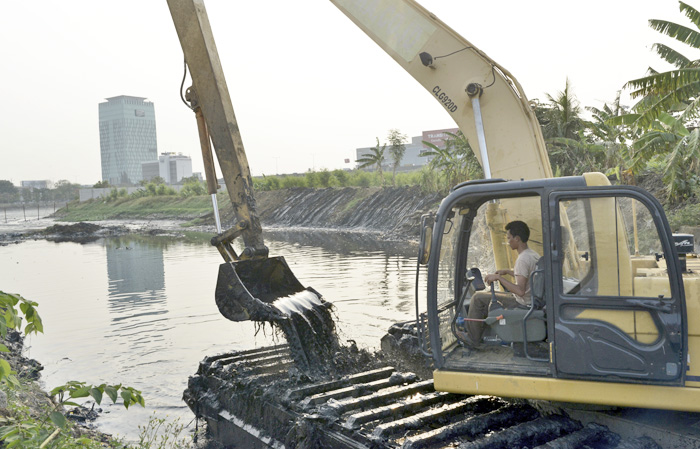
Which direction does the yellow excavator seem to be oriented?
to the viewer's left

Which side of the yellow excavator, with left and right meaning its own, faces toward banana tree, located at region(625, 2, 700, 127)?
right

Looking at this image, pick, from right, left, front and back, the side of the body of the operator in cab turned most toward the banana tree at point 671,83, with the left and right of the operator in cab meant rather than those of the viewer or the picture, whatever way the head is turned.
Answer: right

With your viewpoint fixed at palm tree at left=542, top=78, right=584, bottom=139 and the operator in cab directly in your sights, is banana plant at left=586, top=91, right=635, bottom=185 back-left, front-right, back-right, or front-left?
front-left

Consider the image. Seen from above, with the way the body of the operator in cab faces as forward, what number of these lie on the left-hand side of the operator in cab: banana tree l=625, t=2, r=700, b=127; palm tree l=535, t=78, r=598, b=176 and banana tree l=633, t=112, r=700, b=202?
0

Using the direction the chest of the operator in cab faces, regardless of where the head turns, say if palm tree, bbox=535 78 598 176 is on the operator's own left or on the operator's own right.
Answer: on the operator's own right

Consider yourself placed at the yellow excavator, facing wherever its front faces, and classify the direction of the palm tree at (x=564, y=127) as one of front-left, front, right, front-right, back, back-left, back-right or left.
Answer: right

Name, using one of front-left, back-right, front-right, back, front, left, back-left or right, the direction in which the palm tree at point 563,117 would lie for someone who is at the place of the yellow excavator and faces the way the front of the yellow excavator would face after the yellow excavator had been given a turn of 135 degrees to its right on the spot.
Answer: front-left

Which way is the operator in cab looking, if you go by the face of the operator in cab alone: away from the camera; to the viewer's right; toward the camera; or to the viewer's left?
to the viewer's left

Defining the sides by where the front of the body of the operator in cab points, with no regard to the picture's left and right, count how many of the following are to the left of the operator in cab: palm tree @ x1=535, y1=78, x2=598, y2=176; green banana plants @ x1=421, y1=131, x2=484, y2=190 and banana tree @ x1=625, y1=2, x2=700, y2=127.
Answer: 0

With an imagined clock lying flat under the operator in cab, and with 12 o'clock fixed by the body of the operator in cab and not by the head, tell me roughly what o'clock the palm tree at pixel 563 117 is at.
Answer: The palm tree is roughly at 3 o'clock from the operator in cab.

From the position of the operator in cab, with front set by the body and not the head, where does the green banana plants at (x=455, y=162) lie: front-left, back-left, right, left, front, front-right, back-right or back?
right

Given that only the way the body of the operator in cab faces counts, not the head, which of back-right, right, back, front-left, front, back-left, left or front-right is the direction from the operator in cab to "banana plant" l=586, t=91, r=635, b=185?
right

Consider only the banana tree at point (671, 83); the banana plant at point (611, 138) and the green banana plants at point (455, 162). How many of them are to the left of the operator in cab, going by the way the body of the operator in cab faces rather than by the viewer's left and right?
0

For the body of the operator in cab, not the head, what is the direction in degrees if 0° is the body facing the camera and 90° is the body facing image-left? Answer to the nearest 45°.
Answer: approximately 90°

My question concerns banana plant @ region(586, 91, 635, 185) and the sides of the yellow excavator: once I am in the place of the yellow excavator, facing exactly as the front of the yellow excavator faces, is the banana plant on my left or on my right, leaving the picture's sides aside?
on my right

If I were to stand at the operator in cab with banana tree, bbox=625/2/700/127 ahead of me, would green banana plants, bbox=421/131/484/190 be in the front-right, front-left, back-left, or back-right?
front-left
